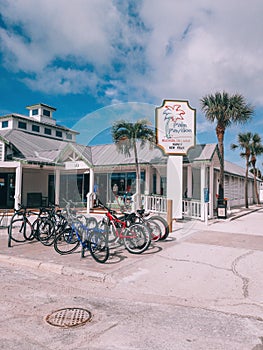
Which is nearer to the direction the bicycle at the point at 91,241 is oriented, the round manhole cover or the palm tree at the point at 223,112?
the palm tree

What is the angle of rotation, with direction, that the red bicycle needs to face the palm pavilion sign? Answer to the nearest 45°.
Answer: approximately 45° to its right

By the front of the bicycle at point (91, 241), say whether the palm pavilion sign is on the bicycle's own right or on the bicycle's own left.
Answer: on the bicycle's own right

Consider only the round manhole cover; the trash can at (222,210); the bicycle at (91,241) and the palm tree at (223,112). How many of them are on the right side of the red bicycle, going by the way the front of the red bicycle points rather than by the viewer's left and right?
2

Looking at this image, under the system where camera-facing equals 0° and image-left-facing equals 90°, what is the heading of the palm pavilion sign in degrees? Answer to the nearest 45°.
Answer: approximately 0°
